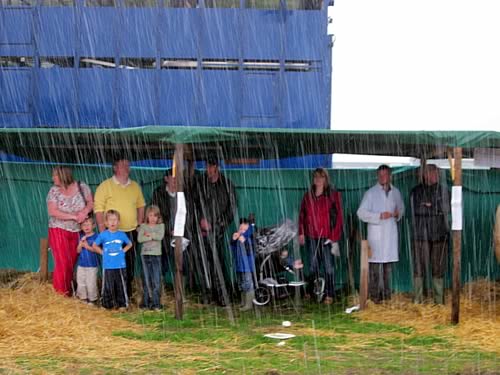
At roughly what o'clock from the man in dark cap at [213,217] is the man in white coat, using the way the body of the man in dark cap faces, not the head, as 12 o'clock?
The man in white coat is roughly at 9 o'clock from the man in dark cap.

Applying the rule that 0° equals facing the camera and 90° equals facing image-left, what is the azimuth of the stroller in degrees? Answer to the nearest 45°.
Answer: approximately 270°

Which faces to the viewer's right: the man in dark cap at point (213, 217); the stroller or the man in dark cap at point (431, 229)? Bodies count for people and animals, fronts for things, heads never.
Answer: the stroller

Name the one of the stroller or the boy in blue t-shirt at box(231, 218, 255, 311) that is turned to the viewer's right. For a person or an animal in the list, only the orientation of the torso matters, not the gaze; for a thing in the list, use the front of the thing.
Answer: the stroller

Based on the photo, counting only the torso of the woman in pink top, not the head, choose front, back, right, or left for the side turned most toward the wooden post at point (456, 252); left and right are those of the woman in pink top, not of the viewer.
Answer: left

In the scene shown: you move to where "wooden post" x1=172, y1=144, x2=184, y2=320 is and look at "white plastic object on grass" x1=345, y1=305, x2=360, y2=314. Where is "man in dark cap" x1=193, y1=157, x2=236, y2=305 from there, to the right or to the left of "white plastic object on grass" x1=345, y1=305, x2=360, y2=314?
left

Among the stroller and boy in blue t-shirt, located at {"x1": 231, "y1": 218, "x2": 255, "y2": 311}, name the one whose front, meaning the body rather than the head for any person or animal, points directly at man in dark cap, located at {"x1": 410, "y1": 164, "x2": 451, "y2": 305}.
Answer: the stroller

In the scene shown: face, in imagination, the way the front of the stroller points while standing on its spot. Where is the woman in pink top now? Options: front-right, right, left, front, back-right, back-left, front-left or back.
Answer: back

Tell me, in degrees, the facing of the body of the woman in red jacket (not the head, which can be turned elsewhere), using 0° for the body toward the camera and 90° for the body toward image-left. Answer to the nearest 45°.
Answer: approximately 0°
